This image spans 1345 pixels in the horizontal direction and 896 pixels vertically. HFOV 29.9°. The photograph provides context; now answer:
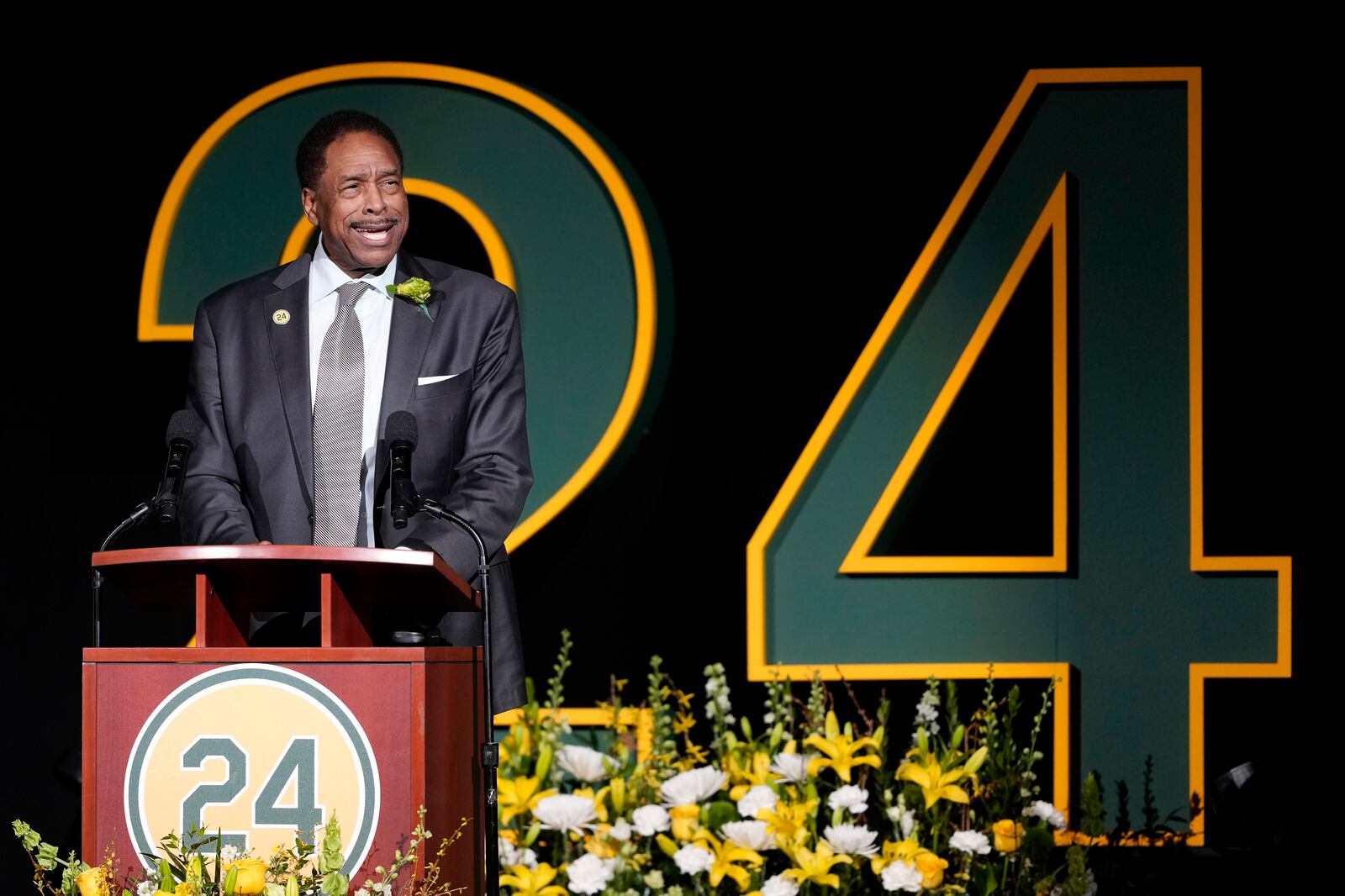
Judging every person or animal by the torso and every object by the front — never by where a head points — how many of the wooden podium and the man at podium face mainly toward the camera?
2

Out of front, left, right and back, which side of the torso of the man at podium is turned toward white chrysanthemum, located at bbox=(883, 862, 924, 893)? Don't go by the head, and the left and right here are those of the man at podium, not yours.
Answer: left

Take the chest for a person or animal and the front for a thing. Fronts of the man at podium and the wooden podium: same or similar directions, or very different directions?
same or similar directions

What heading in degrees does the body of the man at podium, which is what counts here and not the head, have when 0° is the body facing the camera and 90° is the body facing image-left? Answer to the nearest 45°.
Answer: approximately 0°

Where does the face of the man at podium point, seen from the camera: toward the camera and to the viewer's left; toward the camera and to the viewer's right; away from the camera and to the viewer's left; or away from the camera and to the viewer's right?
toward the camera and to the viewer's right

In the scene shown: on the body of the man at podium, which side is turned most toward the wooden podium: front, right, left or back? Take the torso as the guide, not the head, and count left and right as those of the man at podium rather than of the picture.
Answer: front

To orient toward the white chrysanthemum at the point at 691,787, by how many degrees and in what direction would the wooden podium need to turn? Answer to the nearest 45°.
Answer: approximately 135° to its left

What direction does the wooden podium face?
toward the camera

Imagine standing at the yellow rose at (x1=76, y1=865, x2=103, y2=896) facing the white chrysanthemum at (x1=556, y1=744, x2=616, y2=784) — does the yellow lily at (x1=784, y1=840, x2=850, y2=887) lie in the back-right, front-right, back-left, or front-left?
front-right
